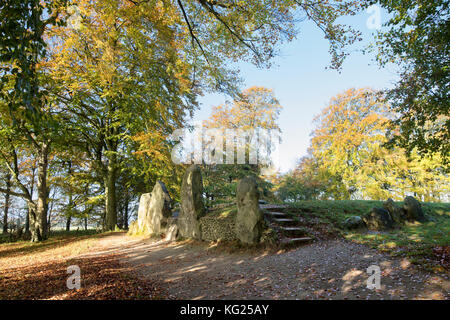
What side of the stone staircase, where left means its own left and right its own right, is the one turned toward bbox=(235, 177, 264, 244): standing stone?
right

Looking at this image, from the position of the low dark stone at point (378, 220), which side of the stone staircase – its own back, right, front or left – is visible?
left

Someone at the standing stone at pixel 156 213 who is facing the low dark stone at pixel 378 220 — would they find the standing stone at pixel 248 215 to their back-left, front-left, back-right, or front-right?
front-right

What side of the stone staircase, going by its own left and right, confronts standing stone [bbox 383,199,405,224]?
left

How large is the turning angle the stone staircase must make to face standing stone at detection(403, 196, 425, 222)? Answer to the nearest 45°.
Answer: approximately 90° to its left

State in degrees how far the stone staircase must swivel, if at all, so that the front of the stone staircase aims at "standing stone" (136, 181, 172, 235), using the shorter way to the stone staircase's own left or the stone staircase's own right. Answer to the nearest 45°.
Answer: approximately 180°

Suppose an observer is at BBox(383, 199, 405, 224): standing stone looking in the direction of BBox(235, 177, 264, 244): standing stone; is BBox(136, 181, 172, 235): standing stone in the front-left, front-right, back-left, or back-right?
front-right
